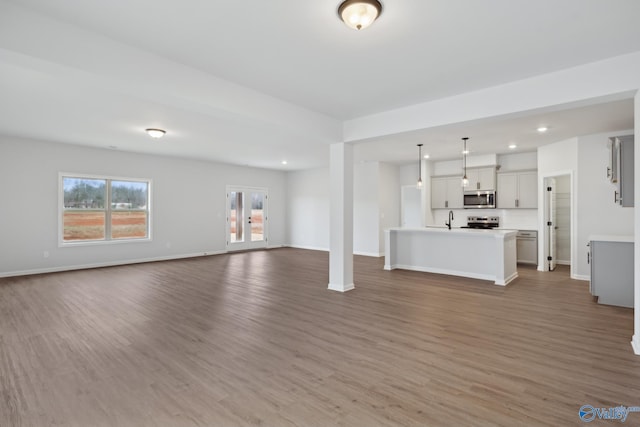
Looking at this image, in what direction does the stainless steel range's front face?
toward the camera

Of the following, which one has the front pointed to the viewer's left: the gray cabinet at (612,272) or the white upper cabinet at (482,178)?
the gray cabinet

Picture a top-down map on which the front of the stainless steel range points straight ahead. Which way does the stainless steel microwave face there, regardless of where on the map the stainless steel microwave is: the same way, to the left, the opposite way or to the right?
the same way

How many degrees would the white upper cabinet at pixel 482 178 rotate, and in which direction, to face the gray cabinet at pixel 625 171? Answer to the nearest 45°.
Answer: approximately 45° to its left

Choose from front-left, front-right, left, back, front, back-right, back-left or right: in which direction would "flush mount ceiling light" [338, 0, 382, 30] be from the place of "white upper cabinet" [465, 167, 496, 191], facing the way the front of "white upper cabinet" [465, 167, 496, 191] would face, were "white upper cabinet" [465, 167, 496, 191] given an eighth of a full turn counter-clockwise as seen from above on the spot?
front-right

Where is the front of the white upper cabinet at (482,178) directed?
toward the camera

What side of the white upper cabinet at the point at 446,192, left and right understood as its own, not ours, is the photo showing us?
front

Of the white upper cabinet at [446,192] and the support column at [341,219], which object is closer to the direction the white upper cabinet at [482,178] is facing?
the support column

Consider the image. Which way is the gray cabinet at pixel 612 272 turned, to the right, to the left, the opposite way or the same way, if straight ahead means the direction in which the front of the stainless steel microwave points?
to the right

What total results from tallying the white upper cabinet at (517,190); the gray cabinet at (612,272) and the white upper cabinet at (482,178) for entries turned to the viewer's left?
1

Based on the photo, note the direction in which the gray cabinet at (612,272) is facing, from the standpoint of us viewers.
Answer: facing to the left of the viewer

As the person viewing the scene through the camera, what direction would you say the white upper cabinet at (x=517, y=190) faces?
facing the viewer

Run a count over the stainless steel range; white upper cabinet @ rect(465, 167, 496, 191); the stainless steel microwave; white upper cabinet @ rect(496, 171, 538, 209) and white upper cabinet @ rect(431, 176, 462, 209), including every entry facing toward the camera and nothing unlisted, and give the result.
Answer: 5

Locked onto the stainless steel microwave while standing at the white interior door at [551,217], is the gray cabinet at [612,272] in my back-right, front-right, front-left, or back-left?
back-left
